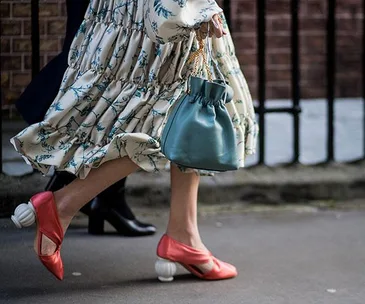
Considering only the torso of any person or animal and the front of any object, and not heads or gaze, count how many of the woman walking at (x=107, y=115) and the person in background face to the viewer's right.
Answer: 2

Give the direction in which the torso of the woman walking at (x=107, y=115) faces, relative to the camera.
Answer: to the viewer's right

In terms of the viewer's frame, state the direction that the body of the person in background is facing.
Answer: to the viewer's right

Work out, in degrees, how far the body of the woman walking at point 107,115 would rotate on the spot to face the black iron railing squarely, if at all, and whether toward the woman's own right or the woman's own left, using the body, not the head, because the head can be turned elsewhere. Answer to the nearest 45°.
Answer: approximately 45° to the woman's own left

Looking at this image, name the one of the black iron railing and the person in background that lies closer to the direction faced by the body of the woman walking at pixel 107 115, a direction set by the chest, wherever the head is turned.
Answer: the black iron railing
